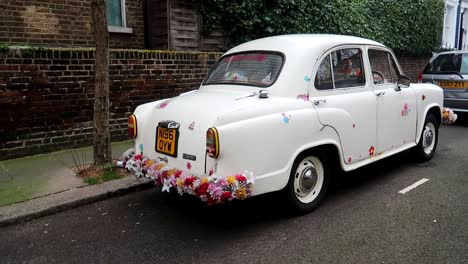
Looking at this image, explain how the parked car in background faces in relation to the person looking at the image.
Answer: facing away from the viewer

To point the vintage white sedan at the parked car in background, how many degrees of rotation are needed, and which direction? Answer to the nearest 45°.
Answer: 0° — it already faces it

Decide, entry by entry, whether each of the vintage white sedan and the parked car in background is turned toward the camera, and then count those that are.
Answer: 0

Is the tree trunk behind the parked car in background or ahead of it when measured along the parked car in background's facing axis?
behind

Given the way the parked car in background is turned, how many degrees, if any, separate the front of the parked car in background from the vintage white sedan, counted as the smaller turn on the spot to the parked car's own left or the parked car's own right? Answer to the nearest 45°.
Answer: approximately 180°

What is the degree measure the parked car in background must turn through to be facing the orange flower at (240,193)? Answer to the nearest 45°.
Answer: approximately 180°

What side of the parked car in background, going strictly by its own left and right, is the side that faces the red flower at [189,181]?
back

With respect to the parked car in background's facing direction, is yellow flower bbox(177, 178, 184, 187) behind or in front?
behind

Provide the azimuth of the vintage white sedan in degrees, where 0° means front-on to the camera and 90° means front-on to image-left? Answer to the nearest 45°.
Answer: approximately 225°

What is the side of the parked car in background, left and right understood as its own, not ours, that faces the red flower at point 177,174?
back
